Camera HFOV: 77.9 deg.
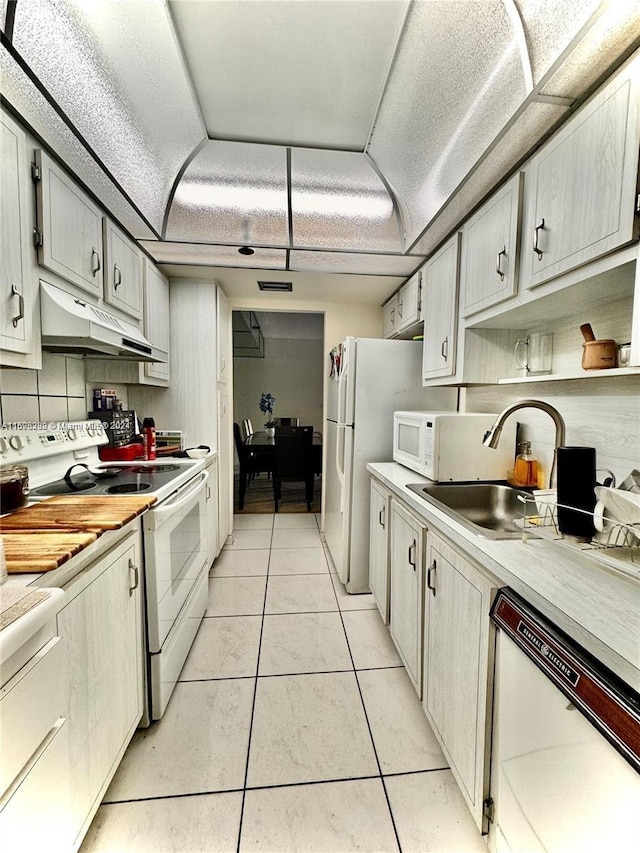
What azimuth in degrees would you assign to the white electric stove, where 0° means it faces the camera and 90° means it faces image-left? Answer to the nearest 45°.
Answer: approximately 315°

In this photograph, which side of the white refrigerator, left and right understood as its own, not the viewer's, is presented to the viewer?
left

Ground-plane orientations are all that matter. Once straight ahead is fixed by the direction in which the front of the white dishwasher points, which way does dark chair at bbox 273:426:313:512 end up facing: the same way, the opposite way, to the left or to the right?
to the right

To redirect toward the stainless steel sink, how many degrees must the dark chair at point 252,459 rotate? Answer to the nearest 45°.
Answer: approximately 90° to its right

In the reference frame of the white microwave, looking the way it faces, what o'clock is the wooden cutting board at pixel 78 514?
The wooden cutting board is roughly at 12 o'clock from the white microwave.

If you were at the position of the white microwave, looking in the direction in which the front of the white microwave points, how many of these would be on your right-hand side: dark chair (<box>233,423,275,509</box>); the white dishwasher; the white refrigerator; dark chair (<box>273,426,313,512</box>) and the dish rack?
3

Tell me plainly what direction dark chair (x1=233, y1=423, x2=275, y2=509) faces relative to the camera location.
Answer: facing to the right of the viewer

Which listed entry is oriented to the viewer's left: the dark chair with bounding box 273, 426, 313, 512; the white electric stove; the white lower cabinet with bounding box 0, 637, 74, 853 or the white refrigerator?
the white refrigerator

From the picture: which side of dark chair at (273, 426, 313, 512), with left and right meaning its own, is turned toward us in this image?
back

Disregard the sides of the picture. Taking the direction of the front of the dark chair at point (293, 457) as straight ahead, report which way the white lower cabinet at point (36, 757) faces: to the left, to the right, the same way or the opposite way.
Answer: to the right

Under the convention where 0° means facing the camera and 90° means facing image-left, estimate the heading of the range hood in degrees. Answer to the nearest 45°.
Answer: approximately 315°
